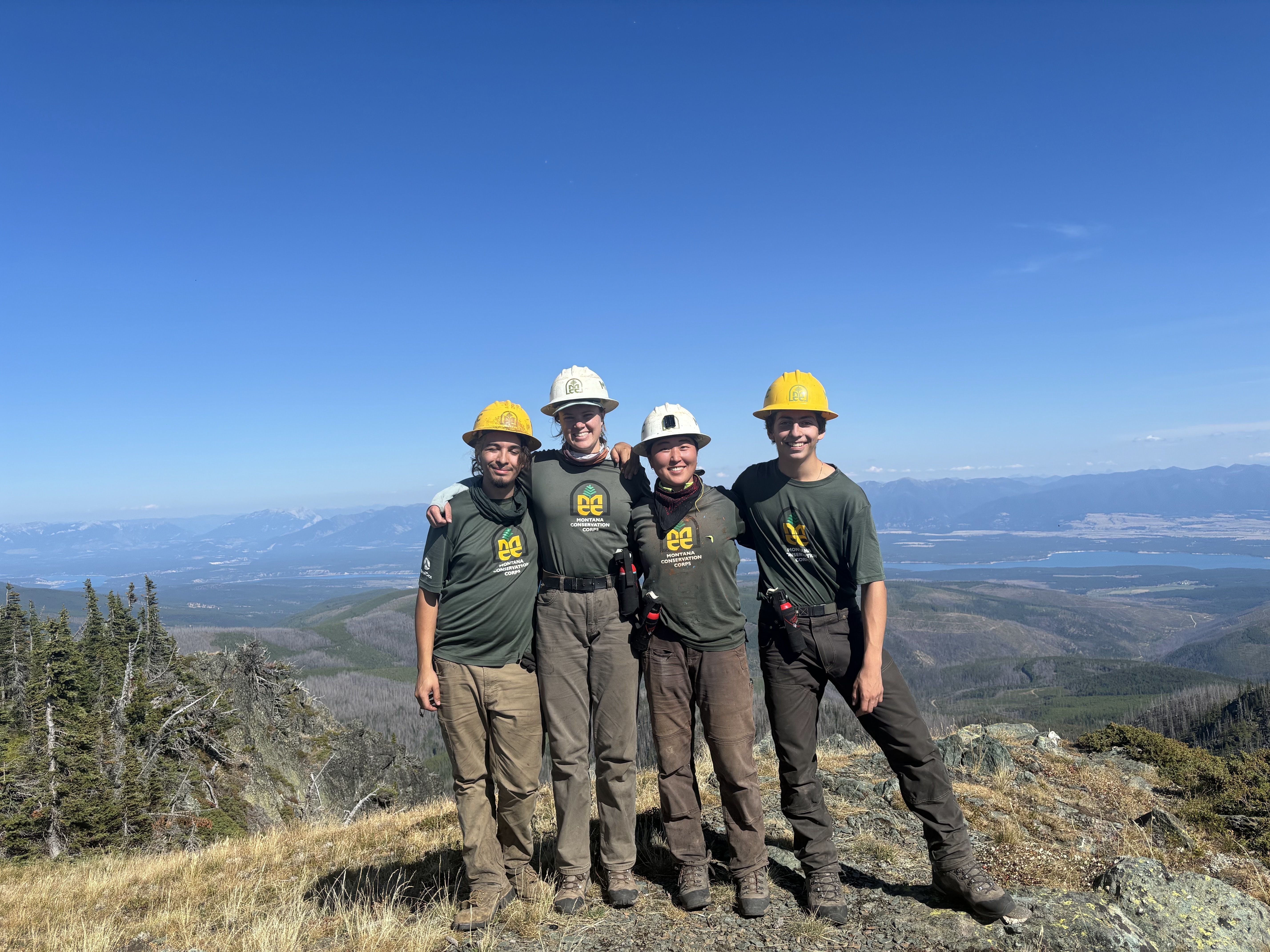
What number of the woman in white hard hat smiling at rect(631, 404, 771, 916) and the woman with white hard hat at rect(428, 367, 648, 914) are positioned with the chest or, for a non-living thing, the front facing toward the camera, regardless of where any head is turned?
2

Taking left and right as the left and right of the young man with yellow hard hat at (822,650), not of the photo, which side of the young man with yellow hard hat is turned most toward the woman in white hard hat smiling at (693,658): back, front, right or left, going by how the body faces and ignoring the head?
right

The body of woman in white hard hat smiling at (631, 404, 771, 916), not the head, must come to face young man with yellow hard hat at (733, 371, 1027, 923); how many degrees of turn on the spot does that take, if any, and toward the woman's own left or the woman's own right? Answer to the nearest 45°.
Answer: approximately 90° to the woman's own left

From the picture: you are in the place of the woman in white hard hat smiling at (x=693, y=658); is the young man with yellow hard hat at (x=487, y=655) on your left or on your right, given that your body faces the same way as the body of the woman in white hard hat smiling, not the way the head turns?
on your right

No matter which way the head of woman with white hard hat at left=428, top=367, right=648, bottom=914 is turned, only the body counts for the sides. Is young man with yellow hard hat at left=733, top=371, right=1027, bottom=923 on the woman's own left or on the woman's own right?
on the woman's own left
